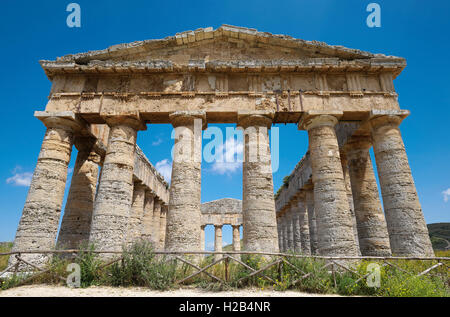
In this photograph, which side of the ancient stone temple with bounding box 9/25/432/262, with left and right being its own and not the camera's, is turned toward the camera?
front
